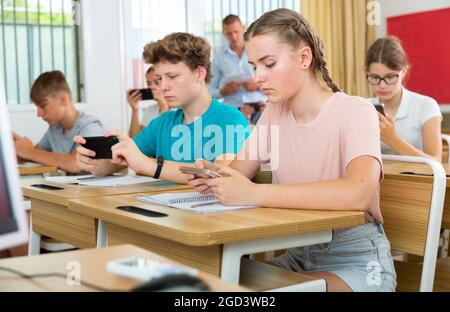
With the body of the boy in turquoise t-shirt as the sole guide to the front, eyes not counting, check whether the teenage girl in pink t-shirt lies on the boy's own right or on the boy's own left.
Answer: on the boy's own left

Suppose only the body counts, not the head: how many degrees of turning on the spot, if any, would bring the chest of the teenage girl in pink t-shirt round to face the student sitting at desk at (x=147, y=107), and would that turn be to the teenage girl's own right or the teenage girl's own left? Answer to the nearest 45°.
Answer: approximately 135° to the teenage girl's own right

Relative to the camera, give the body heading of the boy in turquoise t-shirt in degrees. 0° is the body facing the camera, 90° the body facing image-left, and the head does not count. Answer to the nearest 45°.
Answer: approximately 45°

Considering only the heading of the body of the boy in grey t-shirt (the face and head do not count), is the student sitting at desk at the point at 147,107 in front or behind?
behind

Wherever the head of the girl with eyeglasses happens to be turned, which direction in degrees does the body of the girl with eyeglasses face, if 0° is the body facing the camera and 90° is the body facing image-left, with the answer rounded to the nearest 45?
approximately 45°

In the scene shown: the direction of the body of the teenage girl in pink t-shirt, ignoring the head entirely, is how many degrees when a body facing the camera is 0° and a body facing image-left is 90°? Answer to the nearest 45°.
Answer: approximately 45°

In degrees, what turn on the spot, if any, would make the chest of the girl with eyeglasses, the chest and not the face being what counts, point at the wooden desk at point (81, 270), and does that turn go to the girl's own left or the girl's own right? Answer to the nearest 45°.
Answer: approximately 45° to the girl's own left

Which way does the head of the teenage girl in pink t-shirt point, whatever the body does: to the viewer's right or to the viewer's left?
to the viewer's left

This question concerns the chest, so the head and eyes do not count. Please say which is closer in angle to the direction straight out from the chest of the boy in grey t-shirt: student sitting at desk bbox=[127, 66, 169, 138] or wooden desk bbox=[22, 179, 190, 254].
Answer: the wooden desk

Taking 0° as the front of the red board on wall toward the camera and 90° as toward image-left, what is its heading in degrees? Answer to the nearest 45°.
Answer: approximately 45°
